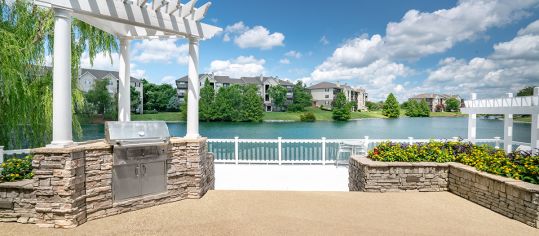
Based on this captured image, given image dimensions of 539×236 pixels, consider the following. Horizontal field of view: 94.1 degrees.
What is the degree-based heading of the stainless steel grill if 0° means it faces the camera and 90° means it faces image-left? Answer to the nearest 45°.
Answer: approximately 315°

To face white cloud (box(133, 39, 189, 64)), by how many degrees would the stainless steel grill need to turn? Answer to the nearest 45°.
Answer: approximately 135° to its left

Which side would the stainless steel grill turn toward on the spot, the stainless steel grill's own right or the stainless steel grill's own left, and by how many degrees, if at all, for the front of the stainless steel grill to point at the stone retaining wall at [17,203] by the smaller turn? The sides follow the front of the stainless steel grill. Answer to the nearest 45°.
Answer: approximately 135° to the stainless steel grill's own right

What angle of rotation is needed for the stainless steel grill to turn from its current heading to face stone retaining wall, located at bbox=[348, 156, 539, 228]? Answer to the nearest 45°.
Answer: approximately 45° to its left

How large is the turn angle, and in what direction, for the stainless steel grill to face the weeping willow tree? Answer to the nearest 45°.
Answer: approximately 180°

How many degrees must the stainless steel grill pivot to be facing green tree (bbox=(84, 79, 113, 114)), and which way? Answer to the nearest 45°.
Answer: approximately 135° to its left
